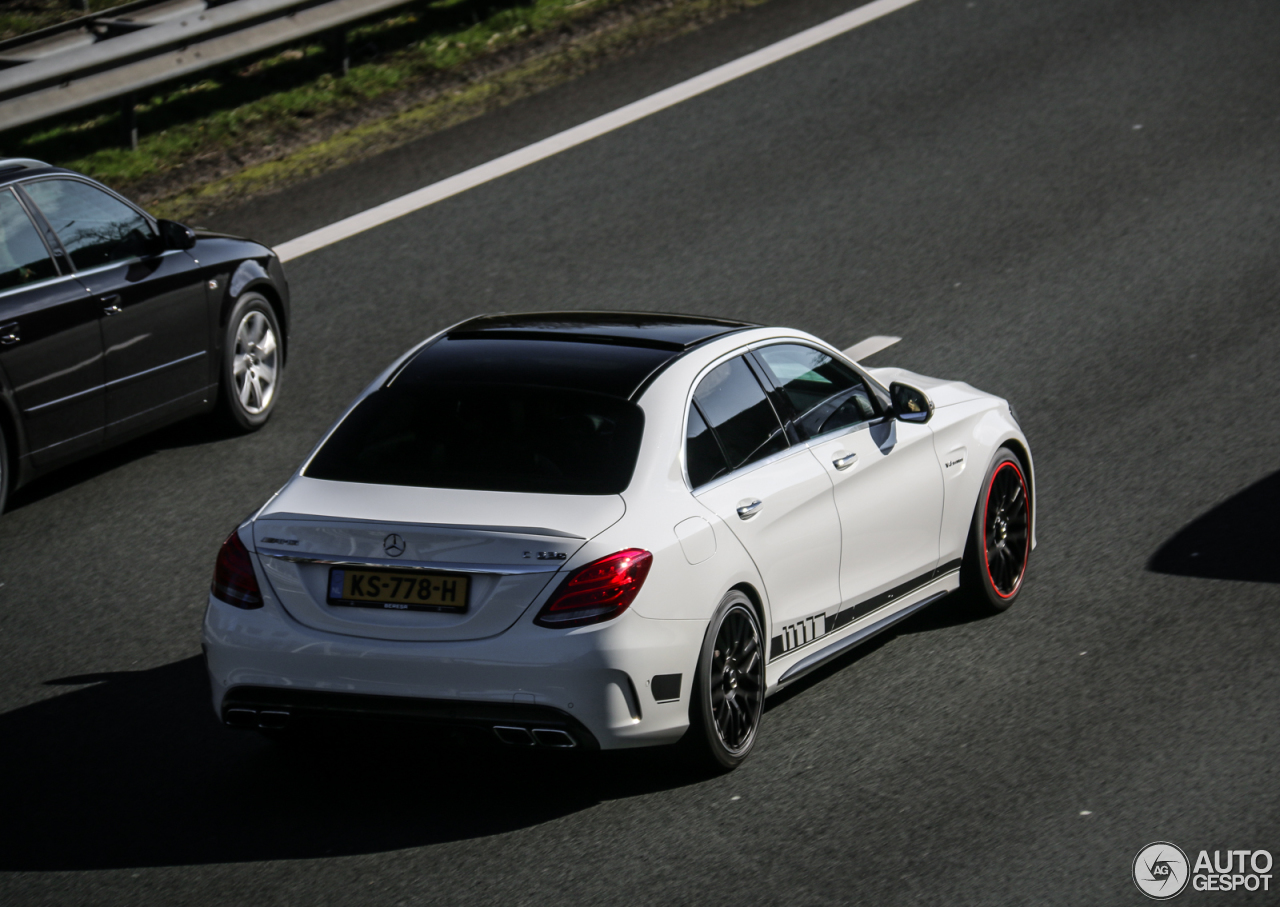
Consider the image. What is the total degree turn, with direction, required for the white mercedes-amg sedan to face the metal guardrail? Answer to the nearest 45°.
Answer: approximately 45° to its left

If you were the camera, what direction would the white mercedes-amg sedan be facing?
facing away from the viewer and to the right of the viewer

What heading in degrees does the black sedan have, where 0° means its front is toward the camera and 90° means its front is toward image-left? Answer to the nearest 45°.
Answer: approximately 225°
